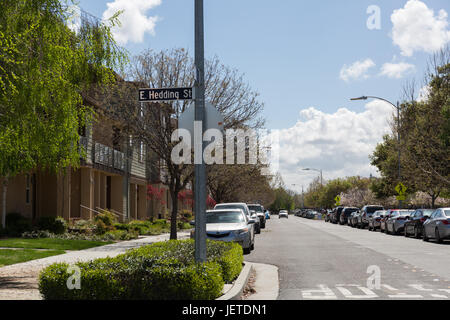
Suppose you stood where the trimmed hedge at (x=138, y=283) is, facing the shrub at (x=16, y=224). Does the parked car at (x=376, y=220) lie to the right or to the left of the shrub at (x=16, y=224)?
right

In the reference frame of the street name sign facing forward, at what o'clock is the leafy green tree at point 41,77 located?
The leafy green tree is roughly at 4 o'clock from the street name sign.

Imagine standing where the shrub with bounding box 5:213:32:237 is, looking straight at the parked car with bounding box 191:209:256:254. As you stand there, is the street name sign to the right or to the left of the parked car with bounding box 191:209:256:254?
right

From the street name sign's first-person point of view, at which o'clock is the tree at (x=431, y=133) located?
The tree is roughly at 7 o'clock from the street name sign.

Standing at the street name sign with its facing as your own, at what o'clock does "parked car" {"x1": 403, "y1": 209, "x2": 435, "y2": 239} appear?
The parked car is roughly at 7 o'clock from the street name sign.

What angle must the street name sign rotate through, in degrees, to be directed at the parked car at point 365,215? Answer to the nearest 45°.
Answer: approximately 135° to its left

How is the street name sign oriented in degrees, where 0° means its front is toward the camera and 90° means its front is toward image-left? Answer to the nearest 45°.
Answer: approximately 0°

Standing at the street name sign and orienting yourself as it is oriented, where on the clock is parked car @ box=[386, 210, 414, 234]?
The parked car is roughly at 7 o'clock from the street name sign.

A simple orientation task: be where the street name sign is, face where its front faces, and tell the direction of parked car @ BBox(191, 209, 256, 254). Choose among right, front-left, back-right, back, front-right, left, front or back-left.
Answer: back

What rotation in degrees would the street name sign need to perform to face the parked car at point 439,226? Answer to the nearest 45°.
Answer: approximately 135° to its left

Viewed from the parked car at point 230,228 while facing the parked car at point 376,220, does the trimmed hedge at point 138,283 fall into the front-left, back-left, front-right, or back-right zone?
back-right
